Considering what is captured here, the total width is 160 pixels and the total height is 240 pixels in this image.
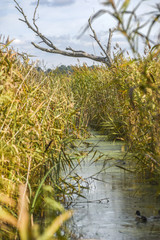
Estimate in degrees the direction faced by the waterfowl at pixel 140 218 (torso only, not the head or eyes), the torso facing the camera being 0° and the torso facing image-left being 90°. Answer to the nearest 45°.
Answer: approximately 90°
